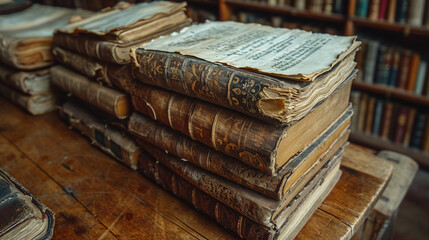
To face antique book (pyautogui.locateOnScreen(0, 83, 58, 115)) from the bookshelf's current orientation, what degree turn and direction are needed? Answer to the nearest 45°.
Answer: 0° — it already faces it

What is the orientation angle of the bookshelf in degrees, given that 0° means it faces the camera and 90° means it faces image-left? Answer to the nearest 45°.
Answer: approximately 45°

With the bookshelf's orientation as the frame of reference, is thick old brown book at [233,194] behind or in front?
in front

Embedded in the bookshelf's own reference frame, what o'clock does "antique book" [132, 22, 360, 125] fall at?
The antique book is roughly at 11 o'clock from the bookshelf.

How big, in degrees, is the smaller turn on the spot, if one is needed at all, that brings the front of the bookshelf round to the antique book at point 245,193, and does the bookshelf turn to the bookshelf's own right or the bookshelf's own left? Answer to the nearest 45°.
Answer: approximately 45° to the bookshelf's own left

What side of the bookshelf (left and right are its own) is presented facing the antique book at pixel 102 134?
front

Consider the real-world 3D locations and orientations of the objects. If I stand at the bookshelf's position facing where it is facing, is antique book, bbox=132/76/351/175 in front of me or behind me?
in front
